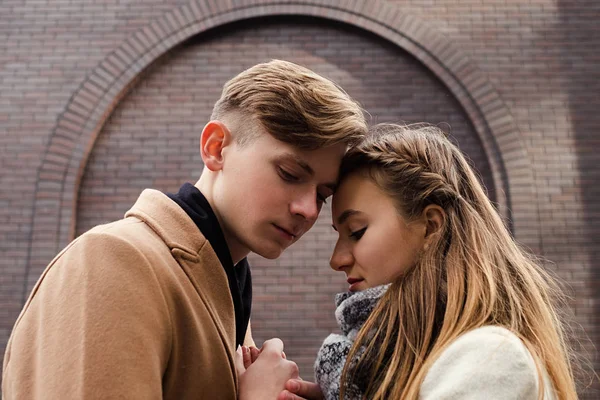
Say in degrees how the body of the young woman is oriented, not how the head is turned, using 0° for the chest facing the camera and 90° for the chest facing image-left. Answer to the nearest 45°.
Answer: approximately 90°

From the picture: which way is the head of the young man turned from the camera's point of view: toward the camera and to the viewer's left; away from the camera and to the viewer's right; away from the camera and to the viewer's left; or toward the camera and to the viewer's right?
toward the camera and to the viewer's right

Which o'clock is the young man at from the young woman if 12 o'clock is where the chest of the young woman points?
The young man is roughly at 11 o'clock from the young woman.

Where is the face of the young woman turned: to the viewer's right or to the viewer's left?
to the viewer's left

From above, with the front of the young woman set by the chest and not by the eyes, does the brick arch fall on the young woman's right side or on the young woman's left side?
on the young woman's right side
